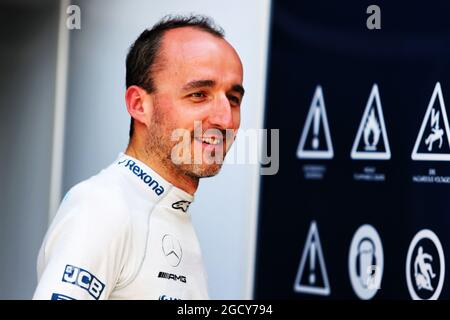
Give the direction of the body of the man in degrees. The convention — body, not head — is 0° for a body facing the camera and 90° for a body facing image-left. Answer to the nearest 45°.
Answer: approximately 315°

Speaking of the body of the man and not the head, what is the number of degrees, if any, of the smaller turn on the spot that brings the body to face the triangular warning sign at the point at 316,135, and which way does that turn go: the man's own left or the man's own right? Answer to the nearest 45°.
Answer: approximately 90° to the man's own left

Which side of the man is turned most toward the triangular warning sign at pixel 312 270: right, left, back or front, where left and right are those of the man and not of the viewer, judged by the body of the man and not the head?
left

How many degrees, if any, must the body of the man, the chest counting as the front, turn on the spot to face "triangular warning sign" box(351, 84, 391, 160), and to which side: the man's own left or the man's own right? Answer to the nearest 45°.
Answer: approximately 90° to the man's own left

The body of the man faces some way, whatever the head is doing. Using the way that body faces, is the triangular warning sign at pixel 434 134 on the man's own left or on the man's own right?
on the man's own left
